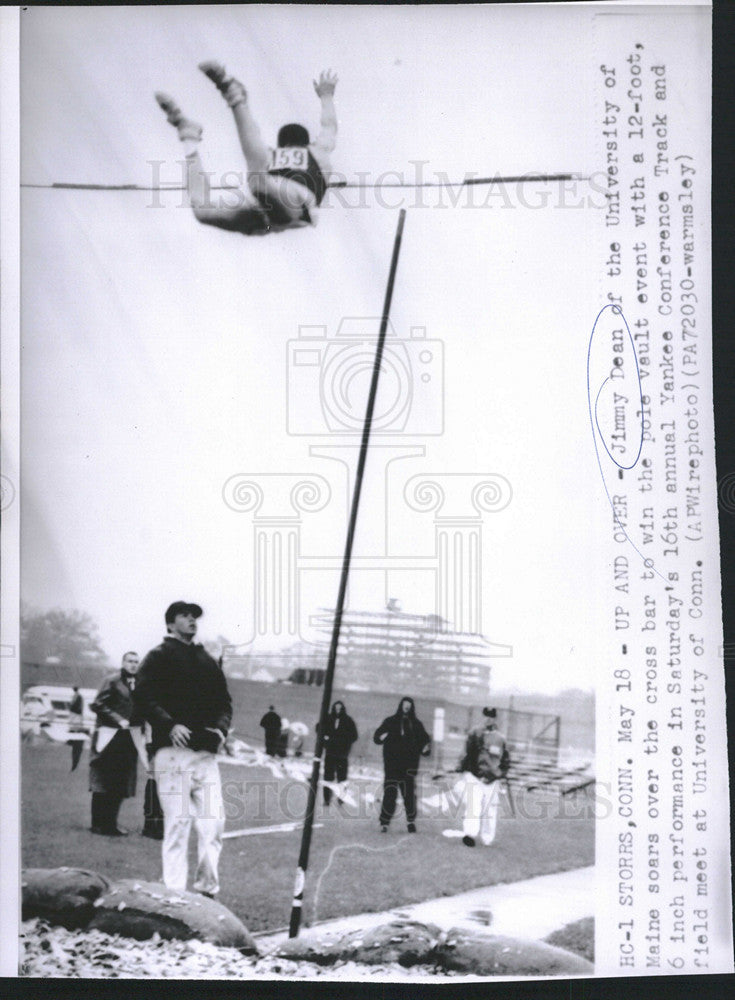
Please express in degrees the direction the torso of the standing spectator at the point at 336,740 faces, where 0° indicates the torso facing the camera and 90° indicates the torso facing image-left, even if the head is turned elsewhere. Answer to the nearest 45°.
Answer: approximately 0°
